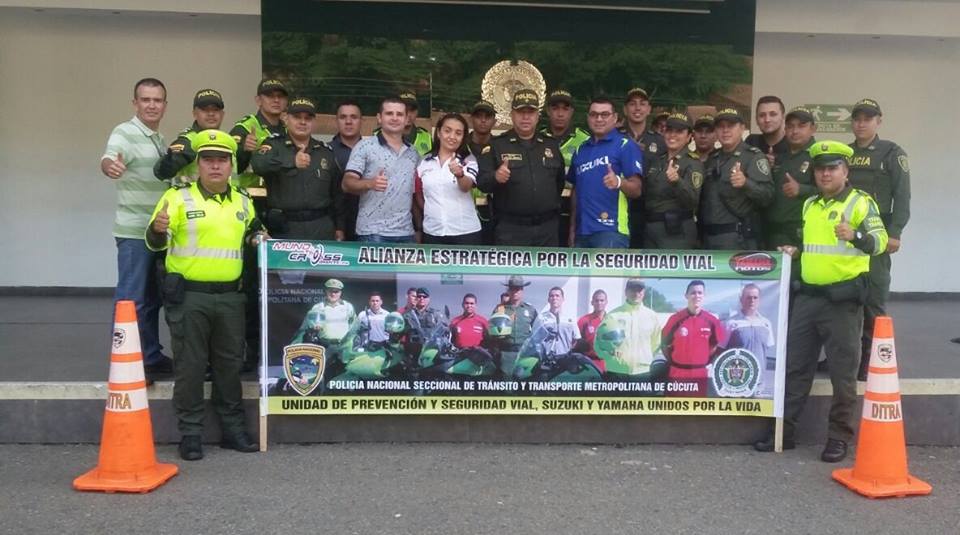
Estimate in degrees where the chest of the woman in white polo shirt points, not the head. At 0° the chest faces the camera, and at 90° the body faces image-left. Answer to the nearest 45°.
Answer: approximately 0°

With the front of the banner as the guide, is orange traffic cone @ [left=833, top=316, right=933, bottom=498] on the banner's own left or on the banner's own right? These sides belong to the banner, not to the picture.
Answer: on the banner's own left

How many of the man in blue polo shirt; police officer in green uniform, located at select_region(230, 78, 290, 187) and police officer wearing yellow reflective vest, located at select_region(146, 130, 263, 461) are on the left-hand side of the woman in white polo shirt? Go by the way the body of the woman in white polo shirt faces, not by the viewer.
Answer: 1

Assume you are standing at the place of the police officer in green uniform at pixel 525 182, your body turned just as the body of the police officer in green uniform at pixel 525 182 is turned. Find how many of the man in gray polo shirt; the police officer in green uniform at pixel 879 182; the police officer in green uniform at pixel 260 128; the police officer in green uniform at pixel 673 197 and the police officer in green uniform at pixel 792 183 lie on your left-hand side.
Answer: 3

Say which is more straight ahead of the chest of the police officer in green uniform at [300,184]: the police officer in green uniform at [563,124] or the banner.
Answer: the banner

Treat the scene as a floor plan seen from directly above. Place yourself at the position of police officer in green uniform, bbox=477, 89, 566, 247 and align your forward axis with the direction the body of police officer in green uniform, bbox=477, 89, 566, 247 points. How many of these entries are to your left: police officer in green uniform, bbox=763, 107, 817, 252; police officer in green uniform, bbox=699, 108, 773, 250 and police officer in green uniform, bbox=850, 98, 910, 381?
3
